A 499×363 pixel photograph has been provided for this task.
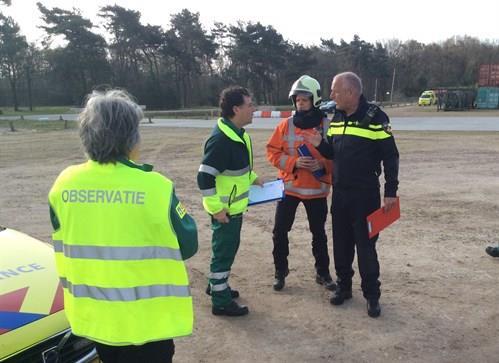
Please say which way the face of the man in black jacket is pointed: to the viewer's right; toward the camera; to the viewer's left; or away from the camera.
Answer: to the viewer's left

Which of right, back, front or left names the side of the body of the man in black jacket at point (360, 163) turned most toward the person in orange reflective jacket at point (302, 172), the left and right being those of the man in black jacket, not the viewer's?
right

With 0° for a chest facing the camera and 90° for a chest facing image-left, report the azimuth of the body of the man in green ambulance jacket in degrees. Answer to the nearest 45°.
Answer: approximately 270°

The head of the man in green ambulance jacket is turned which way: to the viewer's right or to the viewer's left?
to the viewer's right

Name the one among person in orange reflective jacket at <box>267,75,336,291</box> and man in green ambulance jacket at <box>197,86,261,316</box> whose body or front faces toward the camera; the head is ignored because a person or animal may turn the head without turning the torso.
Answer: the person in orange reflective jacket

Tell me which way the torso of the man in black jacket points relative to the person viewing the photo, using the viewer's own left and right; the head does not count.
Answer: facing the viewer and to the left of the viewer

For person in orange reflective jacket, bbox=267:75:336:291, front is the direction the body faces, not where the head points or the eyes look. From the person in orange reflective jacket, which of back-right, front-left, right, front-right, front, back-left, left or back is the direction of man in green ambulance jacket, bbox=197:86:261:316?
front-right

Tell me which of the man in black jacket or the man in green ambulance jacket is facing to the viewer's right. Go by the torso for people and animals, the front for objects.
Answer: the man in green ambulance jacket

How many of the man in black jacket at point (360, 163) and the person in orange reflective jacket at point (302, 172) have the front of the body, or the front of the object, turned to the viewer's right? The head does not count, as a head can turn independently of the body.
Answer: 0

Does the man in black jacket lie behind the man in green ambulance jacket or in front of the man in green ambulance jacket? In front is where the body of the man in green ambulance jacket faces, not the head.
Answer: in front

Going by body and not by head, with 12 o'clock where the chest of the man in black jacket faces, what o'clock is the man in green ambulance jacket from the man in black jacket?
The man in green ambulance jacket is roughly at 1 o'clock from the man in black jacket.

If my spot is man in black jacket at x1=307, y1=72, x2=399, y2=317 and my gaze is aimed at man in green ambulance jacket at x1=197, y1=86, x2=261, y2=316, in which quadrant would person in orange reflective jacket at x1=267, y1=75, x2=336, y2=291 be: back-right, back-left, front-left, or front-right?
front-right

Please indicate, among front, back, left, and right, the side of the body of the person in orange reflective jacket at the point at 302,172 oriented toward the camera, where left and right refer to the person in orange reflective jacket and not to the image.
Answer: front

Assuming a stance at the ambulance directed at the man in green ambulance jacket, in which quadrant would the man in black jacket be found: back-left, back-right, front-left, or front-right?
front-right

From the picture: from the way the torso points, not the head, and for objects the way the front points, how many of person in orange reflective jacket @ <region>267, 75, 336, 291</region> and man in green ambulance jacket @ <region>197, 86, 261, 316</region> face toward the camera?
1

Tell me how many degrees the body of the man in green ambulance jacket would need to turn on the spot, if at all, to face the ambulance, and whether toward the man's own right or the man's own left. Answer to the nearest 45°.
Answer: approximately 135° to the man's own right

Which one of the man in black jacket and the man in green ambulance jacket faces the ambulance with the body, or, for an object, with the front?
the man in black jacket
